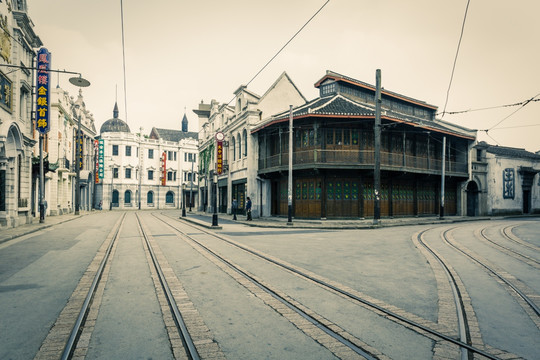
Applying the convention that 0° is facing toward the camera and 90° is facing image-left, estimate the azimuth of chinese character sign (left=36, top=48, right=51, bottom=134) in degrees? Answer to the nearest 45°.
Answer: approximately 0°

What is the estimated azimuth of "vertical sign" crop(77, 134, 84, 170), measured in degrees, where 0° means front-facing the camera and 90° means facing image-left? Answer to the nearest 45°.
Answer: approximately 0°

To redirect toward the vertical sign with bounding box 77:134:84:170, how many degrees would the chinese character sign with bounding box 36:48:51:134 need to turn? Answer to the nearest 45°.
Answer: approximately 180°

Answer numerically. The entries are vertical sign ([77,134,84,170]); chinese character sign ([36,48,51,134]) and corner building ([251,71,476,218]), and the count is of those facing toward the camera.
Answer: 3

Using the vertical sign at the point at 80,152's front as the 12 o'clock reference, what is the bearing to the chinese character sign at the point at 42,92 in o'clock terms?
The chinese character sign is roughly at 12 o'clock from the vertical sign.

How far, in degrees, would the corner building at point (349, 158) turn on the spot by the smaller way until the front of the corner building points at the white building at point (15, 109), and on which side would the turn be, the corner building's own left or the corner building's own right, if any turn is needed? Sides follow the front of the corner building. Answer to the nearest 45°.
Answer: approximately 45° to the corner building's own right

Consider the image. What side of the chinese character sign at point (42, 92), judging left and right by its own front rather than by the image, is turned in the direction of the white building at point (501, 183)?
left

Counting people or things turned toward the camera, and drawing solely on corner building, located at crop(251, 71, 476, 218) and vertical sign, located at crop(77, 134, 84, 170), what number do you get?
2

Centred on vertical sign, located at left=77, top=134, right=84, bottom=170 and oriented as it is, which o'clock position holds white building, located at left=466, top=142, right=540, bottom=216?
The white building is roughly at 10 o'clock from the vertical sign.
